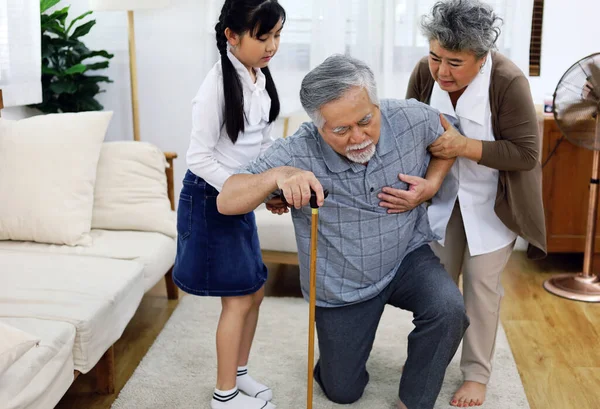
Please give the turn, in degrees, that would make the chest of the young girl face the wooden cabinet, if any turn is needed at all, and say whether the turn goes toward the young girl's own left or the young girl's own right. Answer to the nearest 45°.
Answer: approximately 90° to the young girl's own left

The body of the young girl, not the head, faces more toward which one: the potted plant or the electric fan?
the electric fan

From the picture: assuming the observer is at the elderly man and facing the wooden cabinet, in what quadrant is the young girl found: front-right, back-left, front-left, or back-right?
back-left

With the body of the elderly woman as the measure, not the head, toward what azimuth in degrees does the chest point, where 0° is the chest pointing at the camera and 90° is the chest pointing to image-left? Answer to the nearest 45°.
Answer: approximately 45°

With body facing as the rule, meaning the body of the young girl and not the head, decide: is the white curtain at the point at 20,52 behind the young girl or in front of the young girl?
behind

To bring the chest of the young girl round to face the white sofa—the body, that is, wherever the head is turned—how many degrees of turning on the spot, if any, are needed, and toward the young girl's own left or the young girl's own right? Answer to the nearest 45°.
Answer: approximately 180°

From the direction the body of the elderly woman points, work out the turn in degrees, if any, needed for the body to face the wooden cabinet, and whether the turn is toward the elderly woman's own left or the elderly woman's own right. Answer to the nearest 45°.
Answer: approximately 135° to the elderly woman's own right

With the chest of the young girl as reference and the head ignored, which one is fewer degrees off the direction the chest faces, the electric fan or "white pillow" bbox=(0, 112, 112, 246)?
the electric fan

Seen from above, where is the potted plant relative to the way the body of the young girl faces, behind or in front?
behind
